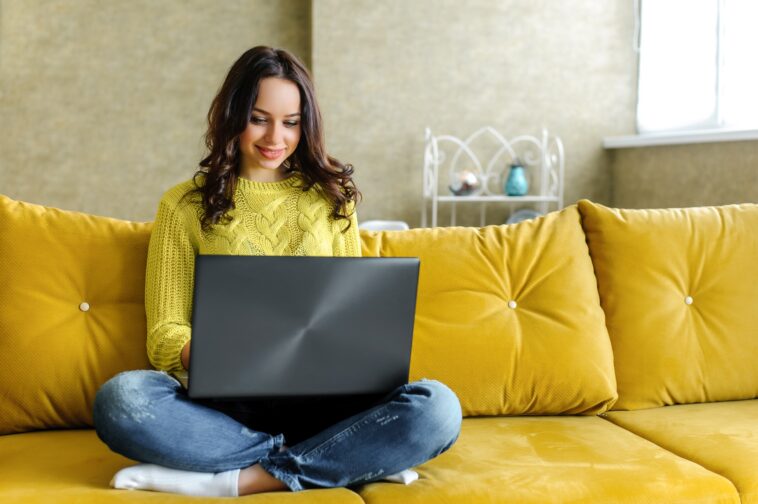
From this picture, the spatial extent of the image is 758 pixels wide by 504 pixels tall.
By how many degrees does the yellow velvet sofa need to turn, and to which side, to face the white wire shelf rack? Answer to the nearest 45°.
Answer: approximately 180°

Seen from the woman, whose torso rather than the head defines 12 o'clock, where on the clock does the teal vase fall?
The teal vase is roughly at 7 o'clock from the woman.

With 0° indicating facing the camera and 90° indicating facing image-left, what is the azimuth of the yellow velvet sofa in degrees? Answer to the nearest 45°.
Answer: approximately 0°

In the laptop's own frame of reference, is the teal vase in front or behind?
in front

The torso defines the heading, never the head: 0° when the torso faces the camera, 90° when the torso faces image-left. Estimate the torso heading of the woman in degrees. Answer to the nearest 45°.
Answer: approximately 0°

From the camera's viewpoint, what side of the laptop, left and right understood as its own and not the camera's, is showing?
back

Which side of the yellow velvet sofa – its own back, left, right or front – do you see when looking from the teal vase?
back
